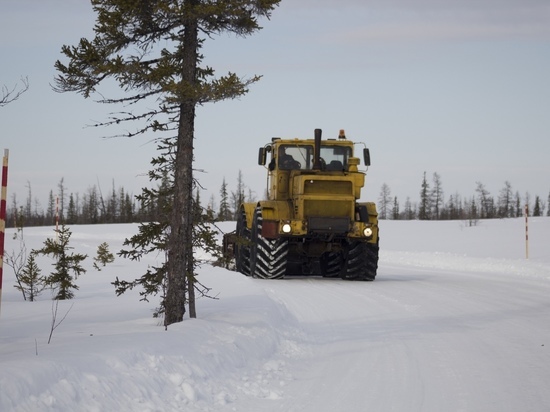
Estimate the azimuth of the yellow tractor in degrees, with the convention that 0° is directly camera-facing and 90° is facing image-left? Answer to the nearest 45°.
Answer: approximately 0°

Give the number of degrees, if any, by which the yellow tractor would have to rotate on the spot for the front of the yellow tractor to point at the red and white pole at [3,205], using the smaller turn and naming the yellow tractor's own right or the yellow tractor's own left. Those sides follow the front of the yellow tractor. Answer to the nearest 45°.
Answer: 0° — it already faces it
